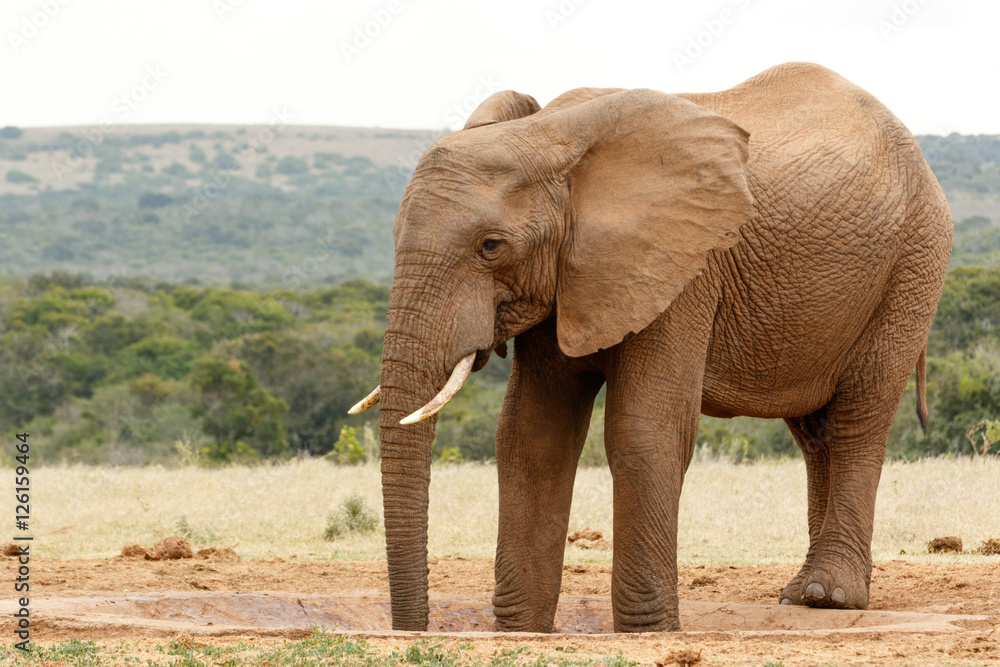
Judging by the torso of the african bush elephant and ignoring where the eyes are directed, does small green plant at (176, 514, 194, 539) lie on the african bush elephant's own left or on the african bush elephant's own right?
on the african bush elephant's own right

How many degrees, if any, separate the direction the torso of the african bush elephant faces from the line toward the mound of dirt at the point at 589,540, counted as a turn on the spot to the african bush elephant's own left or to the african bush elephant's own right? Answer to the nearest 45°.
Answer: approximately 135° to the african bush elephant's own right

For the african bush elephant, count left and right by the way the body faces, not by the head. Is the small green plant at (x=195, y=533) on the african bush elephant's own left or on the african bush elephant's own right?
on the african bush elephant's own right

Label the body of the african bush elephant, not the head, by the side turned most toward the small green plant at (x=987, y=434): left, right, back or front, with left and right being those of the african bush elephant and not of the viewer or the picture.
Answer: back

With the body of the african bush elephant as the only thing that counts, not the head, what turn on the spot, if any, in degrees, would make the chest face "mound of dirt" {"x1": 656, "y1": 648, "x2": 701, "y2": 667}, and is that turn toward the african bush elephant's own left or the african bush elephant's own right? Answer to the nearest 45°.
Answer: approximately 45° to the african bush elephant's own left

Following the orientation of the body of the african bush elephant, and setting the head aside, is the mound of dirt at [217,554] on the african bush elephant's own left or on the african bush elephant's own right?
on the african bush elephant's own right

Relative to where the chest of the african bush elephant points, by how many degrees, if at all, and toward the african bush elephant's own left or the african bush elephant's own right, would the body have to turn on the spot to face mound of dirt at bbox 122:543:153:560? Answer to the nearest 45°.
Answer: approximately 90° to the african bush elephant's own right

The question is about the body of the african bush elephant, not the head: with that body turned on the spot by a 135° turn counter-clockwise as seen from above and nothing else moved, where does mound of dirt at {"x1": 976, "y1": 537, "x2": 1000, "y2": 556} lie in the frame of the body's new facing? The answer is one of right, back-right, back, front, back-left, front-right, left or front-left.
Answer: front-left

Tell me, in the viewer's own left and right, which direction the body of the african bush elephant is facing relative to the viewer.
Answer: facing the viewer and to the left of the viewer
